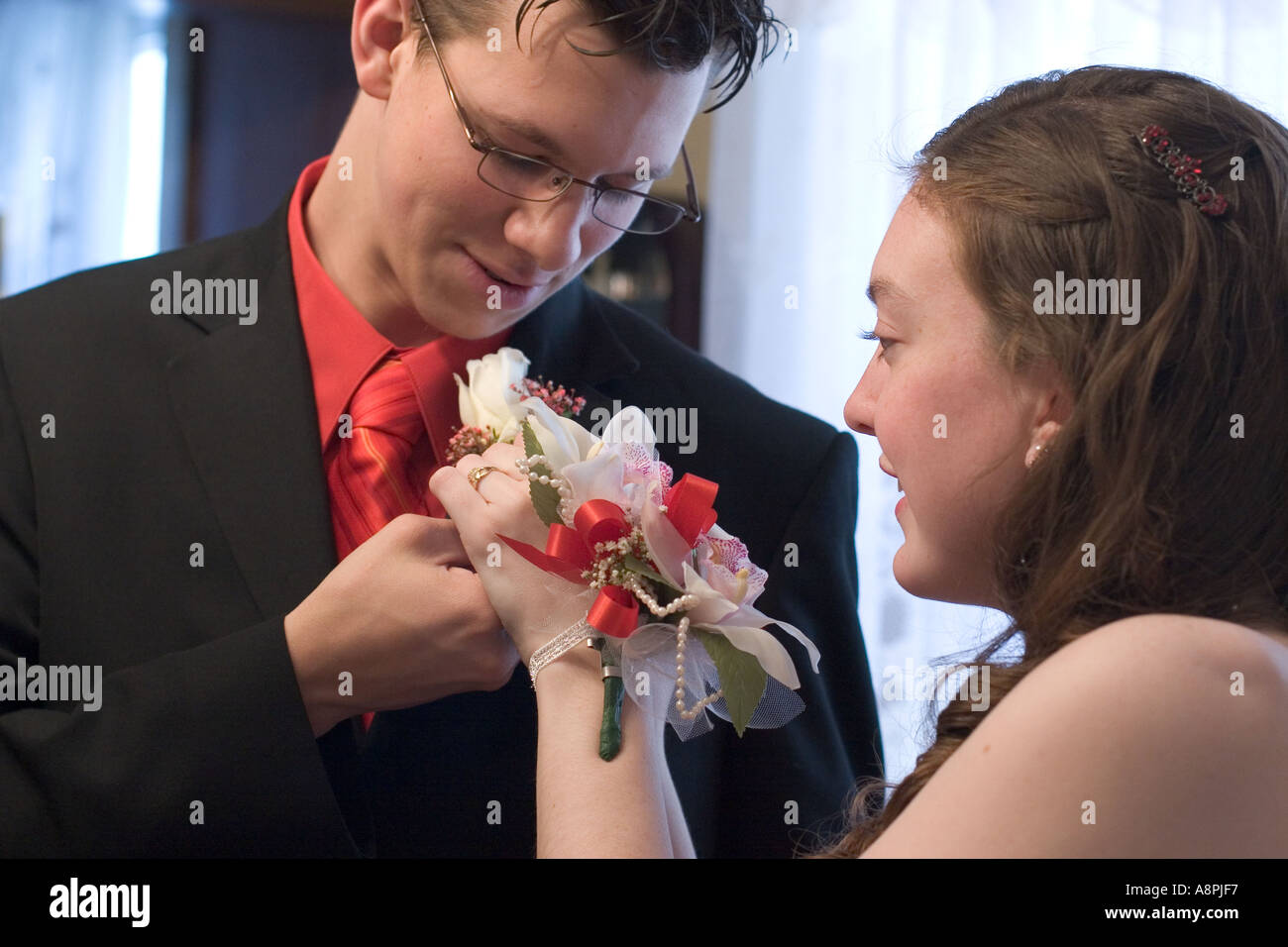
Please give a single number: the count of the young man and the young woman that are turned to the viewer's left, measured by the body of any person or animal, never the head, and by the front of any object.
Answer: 1

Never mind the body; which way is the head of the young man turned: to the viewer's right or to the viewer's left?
to the viewer's right

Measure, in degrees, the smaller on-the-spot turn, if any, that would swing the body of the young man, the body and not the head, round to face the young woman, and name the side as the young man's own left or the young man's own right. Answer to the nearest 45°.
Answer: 0° — they already face them

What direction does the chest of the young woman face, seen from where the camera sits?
to the viewer's left

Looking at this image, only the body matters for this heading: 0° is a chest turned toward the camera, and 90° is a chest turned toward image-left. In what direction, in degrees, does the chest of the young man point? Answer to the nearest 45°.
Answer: approximately 315°

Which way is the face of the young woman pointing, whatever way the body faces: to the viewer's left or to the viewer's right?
to the viewer's left
